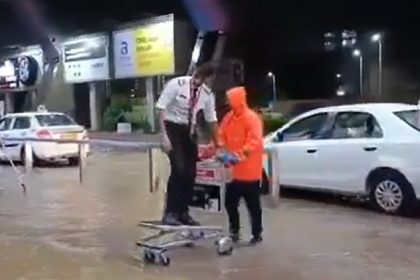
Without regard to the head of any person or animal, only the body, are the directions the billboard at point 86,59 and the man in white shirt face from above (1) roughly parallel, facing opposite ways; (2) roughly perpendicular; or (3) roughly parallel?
roughly perpendicular

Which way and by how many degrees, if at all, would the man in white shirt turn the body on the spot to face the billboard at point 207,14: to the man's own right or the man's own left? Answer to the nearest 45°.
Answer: approximately 135° to the man's own left

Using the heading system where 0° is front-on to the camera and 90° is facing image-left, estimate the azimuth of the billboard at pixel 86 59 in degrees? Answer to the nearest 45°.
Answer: approximately 45°

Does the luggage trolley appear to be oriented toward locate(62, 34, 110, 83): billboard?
no

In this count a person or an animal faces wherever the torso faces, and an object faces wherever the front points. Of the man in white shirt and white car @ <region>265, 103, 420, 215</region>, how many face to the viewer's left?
1

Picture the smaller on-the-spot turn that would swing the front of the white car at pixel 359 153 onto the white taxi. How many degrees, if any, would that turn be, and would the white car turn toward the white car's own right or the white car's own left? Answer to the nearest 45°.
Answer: approximately 45° to the white car's own right

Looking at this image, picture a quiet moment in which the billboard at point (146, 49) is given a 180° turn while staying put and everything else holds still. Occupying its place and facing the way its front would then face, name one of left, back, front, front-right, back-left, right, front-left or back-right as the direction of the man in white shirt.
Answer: back-right
